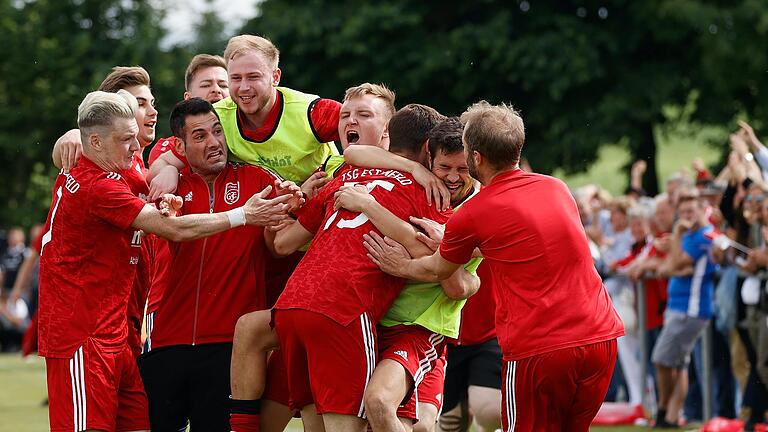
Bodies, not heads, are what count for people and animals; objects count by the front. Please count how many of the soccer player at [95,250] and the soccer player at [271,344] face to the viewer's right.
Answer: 1

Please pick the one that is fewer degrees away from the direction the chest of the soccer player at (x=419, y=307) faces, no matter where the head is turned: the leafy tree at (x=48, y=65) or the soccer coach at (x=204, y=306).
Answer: the soccer coach

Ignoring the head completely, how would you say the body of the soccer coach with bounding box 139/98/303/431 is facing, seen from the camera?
toward the camera

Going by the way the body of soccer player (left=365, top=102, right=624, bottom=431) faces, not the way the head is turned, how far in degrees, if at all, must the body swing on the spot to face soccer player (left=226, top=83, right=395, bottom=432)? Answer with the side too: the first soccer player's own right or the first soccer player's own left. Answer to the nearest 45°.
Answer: approximately 45° to the first soccer player's own left

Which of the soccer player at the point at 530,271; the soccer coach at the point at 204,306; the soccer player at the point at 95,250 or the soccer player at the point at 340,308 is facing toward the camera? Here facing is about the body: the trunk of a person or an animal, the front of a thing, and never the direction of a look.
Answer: the soccer coach at the point at 204,306

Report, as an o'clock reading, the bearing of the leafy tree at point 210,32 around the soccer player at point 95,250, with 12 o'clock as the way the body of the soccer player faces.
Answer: The leafy tree is roughly at 9 o'clock from the soccer player.

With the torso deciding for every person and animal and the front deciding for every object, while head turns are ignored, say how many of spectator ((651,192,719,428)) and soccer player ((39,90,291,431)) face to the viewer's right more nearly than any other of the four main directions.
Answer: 1

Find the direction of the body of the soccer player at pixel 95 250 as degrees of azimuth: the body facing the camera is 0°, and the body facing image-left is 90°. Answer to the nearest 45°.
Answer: approximately 270°

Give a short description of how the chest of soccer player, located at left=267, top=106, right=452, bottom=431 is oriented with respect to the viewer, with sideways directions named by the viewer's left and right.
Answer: facing away from the viewer and to the right of the viewer
